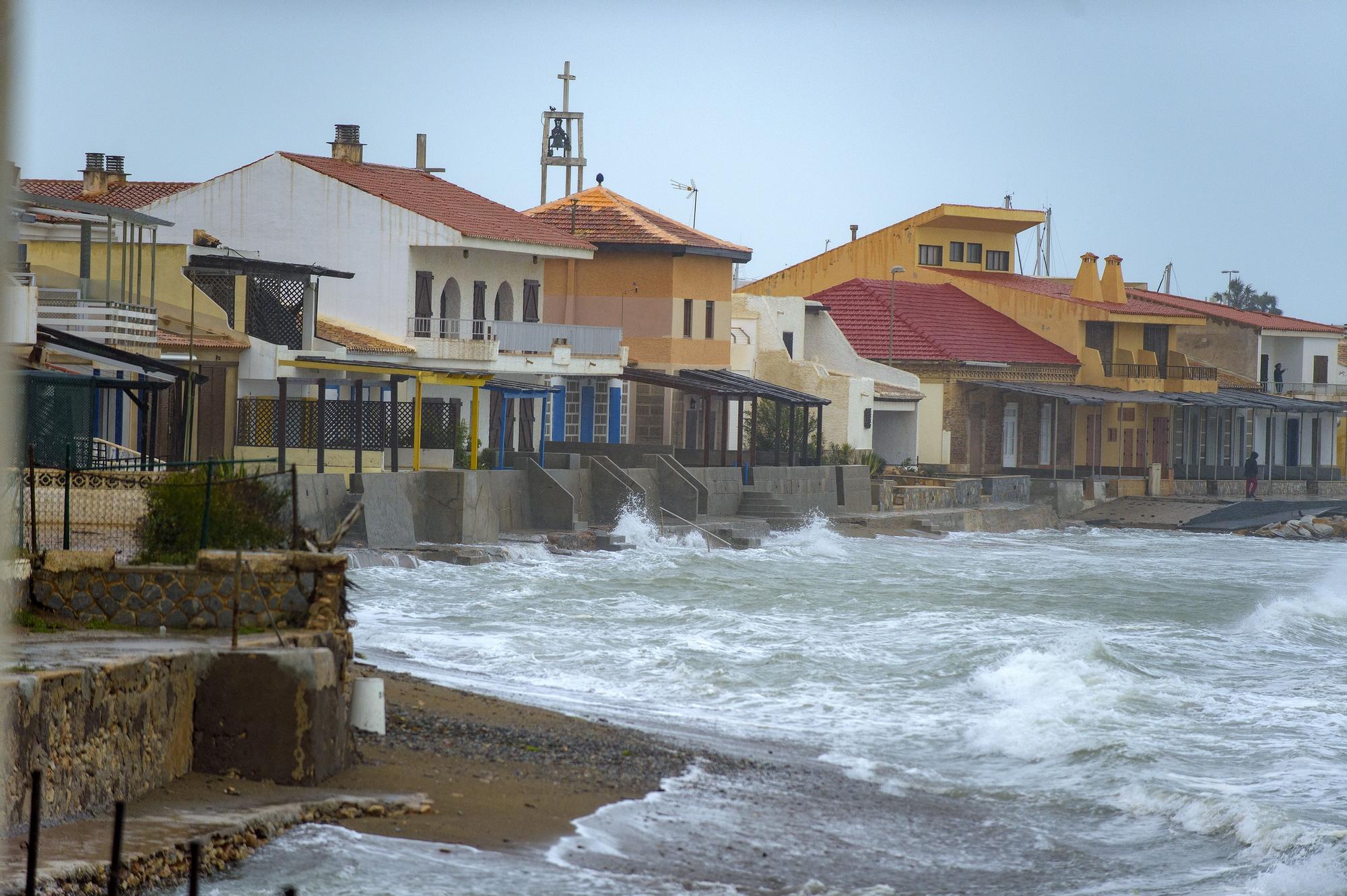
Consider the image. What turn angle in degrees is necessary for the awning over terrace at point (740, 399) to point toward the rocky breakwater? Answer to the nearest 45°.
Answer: approximately 90° to its left

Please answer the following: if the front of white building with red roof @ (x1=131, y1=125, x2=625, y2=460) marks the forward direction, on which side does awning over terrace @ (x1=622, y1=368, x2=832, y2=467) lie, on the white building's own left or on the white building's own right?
on the white building's own left

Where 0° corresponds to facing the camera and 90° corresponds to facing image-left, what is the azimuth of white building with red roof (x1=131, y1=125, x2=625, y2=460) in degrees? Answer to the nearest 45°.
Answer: approximately 315°

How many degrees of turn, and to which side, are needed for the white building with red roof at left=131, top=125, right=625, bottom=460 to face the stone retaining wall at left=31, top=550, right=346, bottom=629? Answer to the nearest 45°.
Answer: approximately 45° to its right

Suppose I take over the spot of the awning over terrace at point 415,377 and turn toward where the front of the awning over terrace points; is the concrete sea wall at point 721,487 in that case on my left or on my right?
on my left

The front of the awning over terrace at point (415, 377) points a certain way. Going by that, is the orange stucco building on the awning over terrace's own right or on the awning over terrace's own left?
on the awning over terrace's own left

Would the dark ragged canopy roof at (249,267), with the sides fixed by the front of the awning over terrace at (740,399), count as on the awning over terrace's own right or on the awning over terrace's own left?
on the awning over terrace's own right

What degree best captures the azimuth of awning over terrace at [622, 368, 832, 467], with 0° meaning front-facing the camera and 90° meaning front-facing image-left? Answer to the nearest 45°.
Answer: approximately 315°

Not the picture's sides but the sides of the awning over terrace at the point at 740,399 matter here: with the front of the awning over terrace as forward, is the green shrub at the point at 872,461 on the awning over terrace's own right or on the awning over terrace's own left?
on the awning over terrace's own left
